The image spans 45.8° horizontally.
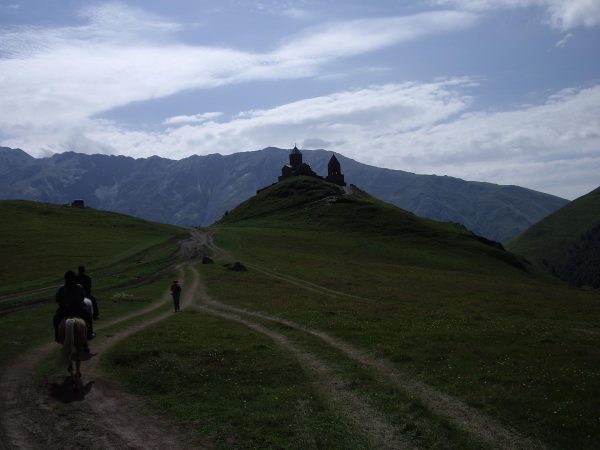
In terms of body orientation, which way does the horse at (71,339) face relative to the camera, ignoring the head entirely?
away from the camera

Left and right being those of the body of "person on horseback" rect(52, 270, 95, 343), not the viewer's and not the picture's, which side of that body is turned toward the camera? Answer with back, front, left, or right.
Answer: back
